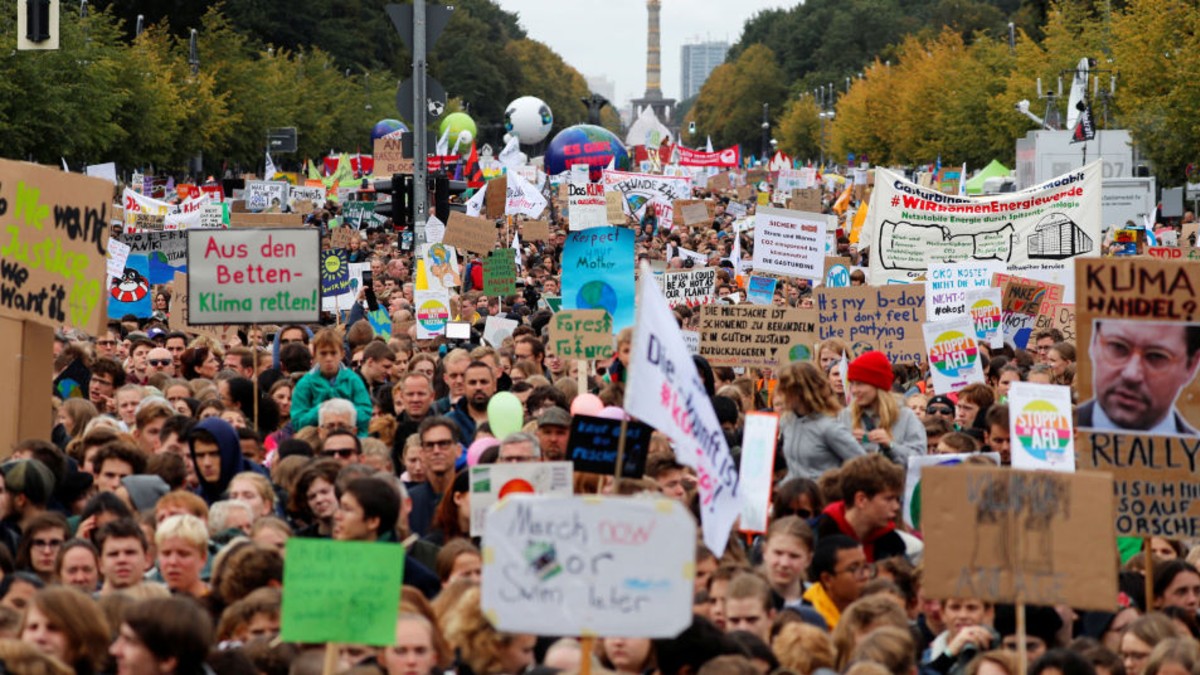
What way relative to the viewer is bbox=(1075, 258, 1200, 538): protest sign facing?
toward the camera

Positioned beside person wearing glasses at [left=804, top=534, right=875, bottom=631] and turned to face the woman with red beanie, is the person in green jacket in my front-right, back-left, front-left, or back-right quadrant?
front-left

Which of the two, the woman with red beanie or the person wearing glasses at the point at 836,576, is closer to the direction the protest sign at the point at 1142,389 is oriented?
the person wearing glasses

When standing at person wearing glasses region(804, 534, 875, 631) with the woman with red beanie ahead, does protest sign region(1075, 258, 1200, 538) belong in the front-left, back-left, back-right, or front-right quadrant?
front-right

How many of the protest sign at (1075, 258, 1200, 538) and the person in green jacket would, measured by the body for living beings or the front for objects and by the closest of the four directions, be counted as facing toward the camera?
2

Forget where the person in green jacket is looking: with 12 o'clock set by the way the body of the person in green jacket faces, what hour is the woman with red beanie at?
The woman with red beanie is roughly at 10 o'clock from the person in green jacket.

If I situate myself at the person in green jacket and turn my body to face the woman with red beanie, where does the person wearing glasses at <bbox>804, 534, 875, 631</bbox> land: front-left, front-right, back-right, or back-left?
front-right

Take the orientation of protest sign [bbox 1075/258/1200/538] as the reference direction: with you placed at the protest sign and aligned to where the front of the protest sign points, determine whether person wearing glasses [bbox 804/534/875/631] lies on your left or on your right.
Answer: on your right

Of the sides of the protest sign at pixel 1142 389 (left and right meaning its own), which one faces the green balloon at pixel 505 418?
right

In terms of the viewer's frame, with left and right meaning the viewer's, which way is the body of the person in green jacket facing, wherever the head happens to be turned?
facing the viewer

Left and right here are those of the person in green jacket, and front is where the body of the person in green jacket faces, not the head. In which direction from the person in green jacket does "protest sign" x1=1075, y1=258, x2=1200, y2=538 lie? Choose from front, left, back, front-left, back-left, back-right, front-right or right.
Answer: front-left

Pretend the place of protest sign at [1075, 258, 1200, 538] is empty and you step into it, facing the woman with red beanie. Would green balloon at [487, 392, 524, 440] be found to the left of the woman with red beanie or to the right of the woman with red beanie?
left
